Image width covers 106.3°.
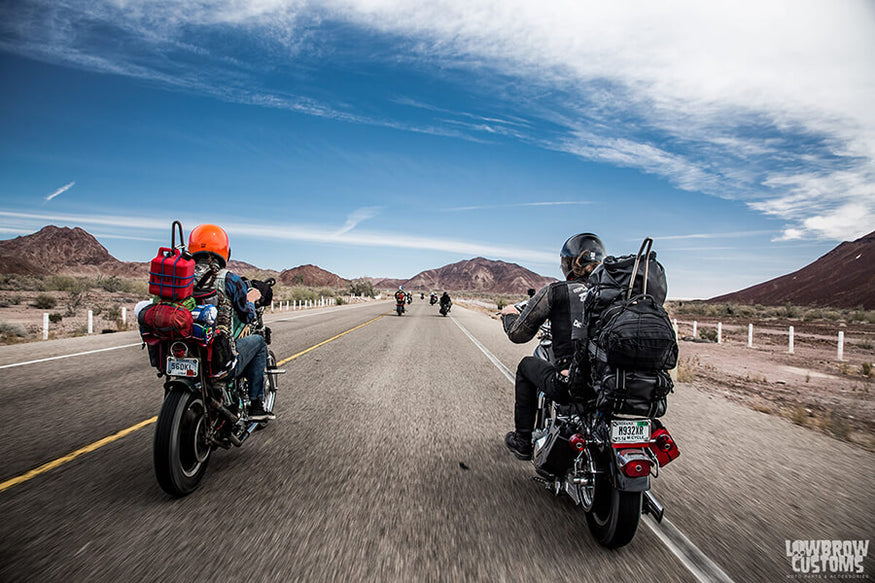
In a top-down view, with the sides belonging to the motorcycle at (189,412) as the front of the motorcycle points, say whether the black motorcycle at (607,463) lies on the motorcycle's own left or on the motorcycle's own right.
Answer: on the motorcycle's own right

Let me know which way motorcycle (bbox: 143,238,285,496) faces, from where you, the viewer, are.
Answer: facing away from the viewer and to the right of the viewer

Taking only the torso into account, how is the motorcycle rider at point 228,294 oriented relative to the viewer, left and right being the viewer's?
facing away from the viewer and to the right of the viewer

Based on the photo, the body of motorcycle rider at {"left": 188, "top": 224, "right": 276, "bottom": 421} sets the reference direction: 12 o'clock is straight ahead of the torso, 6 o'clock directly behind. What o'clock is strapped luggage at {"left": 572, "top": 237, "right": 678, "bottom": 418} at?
The strapped luggage is roughly at 3 o'clock from the motorcycle rider.

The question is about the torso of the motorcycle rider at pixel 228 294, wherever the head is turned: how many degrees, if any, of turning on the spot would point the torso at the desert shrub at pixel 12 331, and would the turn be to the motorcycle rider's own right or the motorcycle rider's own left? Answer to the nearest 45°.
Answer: approximately 90° to the motorcycle rider's own left

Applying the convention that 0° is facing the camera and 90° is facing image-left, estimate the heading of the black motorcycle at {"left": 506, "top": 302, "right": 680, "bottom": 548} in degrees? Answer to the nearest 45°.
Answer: approximately 135°

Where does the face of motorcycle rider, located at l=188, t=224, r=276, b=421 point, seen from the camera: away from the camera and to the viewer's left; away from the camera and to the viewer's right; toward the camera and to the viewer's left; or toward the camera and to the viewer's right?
away from the camera and to the viewer's right
